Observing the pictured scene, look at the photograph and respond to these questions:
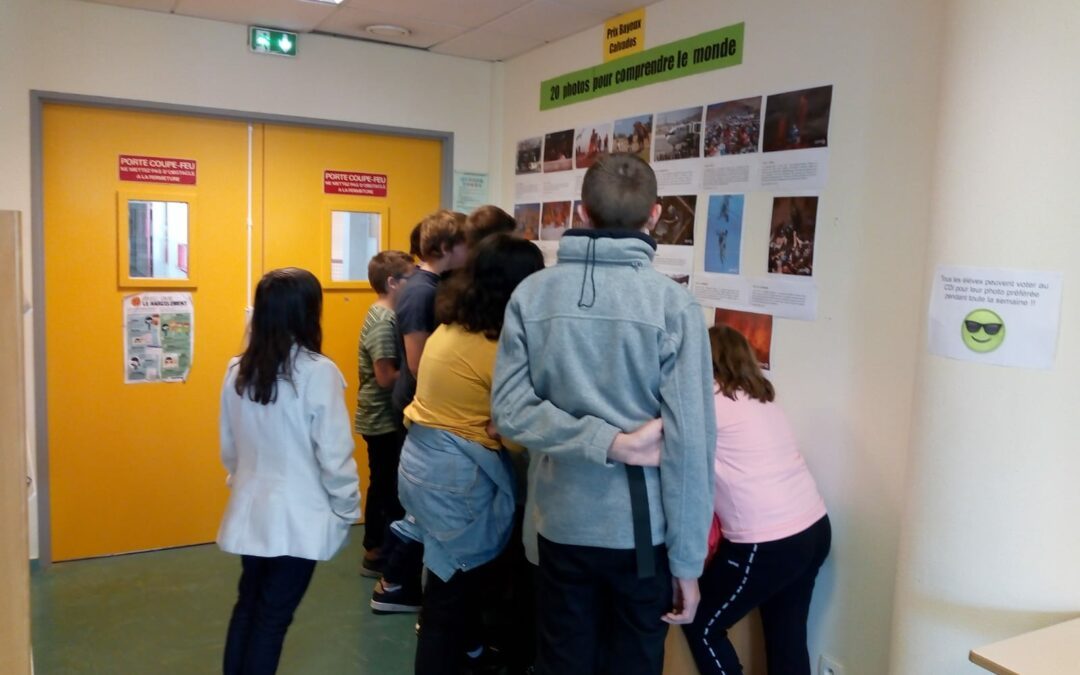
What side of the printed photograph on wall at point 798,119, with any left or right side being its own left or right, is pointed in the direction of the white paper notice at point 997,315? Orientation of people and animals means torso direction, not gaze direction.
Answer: left

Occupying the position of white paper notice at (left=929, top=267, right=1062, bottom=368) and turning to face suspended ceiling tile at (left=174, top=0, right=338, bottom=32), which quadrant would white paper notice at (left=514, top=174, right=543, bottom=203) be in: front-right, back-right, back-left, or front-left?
front-right

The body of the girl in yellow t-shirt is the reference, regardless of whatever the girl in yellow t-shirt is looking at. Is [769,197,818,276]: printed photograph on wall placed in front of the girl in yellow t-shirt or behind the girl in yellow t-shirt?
in front

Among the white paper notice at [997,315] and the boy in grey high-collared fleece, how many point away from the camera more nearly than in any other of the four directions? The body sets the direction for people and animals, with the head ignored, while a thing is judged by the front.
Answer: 1

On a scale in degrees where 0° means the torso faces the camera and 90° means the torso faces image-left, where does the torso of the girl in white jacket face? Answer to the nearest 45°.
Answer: approximately 225°

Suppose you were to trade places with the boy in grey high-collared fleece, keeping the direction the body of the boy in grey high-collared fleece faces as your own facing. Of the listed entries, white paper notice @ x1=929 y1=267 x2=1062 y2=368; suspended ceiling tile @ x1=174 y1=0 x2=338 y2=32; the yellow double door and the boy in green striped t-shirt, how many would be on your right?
1

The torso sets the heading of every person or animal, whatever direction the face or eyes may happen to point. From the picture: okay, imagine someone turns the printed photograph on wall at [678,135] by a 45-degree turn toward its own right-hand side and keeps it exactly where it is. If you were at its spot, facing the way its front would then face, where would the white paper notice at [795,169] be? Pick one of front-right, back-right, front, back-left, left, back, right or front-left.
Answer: back-left

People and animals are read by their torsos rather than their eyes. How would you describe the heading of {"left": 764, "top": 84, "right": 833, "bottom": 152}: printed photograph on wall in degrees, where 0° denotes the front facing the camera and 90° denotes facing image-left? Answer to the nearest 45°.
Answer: approximately 45°

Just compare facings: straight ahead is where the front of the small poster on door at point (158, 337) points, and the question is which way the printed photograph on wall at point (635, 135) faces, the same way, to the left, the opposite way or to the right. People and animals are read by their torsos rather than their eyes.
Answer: to the right

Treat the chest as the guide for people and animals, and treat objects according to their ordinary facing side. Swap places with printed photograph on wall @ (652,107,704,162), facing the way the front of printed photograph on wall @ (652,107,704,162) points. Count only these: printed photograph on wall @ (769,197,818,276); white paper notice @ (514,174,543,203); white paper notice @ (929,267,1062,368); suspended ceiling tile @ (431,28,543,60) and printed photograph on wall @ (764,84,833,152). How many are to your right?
2

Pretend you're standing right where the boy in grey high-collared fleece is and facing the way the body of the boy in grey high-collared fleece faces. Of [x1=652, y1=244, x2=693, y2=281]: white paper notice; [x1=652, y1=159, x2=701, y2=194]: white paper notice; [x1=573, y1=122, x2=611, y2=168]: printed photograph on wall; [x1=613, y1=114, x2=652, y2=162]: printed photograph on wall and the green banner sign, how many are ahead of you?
5

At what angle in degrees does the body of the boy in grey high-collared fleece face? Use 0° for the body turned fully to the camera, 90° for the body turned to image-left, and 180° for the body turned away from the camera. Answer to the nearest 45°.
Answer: approximately 180°

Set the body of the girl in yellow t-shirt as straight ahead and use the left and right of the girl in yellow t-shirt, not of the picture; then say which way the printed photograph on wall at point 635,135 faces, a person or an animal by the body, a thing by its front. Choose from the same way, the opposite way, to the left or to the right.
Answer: the opposite way

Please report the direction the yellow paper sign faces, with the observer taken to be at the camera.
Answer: facing the viewer and to the left of the viewer

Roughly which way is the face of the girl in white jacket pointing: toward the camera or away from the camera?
away from the camera
